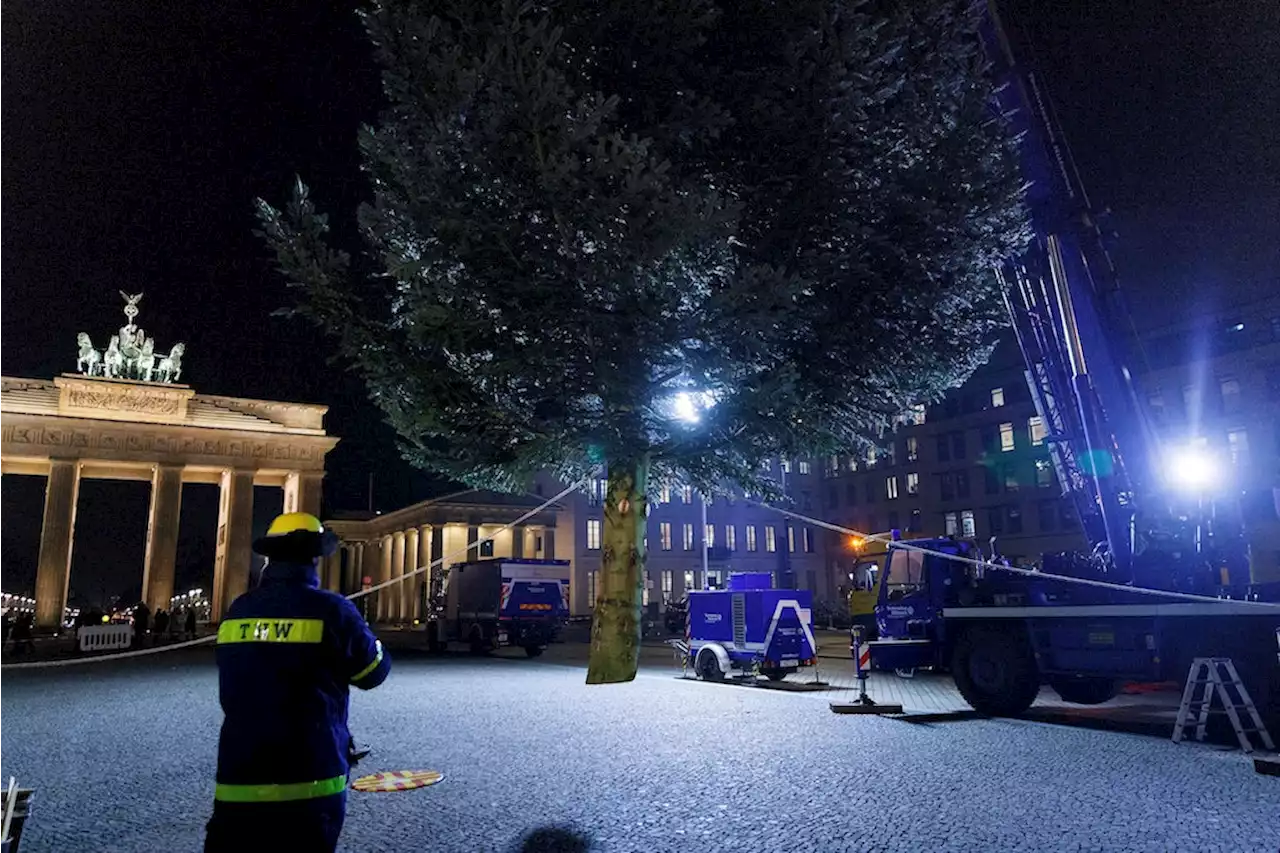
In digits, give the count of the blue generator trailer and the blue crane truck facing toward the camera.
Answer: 0

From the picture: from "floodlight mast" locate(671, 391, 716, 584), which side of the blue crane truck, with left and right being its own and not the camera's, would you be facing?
front

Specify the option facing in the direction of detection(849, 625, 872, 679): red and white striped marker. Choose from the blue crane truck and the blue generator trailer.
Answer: the blue crane truck

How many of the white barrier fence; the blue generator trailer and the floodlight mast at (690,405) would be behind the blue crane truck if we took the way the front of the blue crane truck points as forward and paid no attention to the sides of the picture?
0

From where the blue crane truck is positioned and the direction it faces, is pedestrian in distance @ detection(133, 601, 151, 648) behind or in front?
in front

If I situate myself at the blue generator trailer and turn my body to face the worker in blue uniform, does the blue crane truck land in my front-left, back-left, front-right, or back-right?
front-left

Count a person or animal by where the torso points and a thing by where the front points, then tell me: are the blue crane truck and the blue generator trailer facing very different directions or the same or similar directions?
same or similar directions

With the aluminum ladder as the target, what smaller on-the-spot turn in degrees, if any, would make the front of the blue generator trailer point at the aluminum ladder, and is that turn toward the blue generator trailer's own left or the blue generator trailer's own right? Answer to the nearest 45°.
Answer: approximately 180°

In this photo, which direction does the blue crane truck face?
to the viewer's left

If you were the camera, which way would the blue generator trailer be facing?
facing away from the viewer and to the left of the viewer

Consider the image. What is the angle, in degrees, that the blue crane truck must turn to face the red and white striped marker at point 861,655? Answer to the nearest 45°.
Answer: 0° — it already faces it

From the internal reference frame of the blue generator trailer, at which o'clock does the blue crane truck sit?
The blue crane truck is roughly at 6 o'clock from the blue generator trailer.

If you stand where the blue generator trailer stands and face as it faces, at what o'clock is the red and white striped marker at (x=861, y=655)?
The red and white striped marker is roughly at 7 o'clock from the blue generator trailer.

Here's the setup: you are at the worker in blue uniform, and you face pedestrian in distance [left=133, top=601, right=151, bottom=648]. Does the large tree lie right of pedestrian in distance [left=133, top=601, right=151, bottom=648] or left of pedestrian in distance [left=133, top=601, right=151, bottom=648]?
right
